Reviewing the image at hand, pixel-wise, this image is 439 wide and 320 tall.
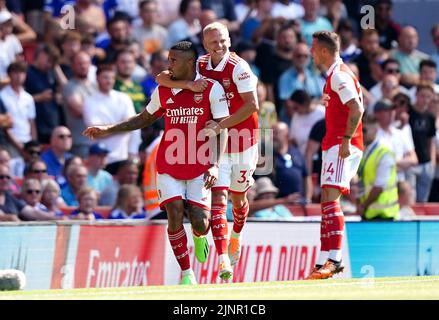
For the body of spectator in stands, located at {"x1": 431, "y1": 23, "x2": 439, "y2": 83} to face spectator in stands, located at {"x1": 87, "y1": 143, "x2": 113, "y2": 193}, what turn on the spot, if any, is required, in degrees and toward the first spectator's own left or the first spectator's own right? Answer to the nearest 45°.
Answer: approximately 45° to the first spectator's own right

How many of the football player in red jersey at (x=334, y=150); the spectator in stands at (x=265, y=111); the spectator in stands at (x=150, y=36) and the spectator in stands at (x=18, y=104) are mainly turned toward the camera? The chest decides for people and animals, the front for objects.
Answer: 3

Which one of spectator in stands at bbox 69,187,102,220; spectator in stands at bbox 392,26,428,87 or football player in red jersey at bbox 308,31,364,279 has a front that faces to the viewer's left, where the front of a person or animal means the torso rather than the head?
the football player in red jersey

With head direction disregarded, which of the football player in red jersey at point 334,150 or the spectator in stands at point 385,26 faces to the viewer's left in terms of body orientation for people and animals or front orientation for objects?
the football player in red jersey
